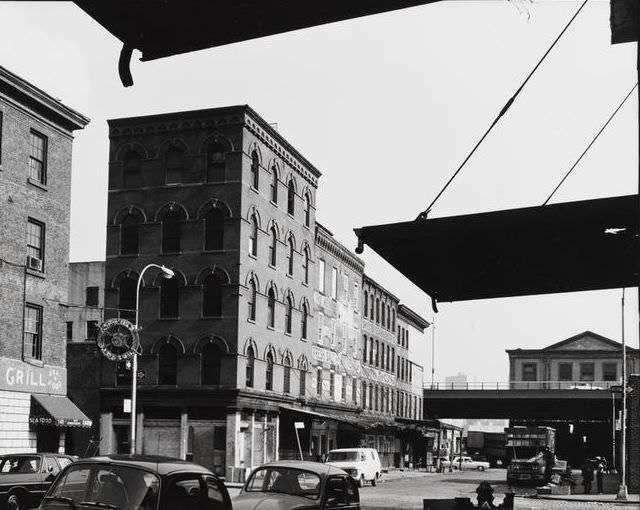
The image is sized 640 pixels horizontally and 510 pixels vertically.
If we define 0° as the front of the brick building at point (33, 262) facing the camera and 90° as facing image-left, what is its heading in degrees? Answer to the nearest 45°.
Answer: approximately 315°

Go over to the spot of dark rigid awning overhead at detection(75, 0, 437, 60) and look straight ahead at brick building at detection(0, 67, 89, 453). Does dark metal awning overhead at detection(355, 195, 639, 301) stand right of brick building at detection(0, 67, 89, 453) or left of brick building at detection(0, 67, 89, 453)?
right

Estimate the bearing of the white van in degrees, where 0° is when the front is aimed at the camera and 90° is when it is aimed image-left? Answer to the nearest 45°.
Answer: approximately 45°

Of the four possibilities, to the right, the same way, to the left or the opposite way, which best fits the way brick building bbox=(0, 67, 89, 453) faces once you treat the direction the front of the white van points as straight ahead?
to the left
